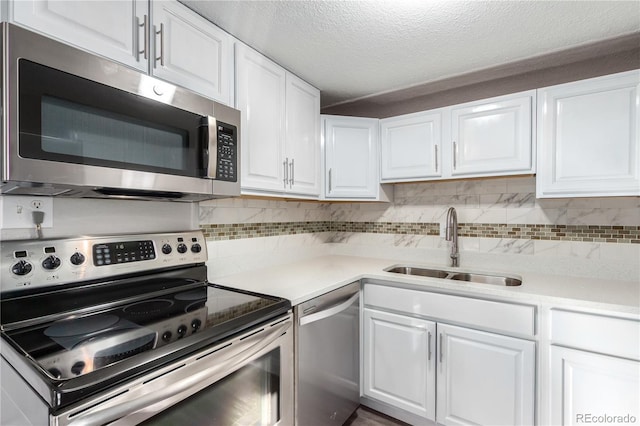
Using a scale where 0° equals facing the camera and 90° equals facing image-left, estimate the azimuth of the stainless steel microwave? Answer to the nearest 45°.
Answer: approximately 315°

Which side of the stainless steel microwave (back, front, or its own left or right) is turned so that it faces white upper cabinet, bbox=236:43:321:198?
left

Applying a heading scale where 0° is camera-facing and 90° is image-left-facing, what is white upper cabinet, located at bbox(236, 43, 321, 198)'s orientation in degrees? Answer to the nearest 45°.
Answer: approximately 315°

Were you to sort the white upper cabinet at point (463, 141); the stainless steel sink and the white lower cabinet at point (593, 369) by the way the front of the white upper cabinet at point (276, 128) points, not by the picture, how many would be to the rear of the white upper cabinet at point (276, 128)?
0

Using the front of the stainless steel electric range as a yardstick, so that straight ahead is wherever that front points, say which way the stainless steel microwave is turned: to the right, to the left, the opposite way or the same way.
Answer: the same way

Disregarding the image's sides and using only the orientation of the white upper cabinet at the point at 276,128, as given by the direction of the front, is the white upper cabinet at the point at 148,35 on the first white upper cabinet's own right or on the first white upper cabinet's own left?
on the first white upper cabinet's own right

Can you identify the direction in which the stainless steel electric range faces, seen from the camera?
facing the viewer and to the right of the viewer

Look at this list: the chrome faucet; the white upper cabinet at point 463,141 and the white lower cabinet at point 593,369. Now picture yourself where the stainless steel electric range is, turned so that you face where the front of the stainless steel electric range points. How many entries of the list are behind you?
0

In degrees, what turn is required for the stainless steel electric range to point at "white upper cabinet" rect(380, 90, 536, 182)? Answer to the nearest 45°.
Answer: approximately 45° to its left

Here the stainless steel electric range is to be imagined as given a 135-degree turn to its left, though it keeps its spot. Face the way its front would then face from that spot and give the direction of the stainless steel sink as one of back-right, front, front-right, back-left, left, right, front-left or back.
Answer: right

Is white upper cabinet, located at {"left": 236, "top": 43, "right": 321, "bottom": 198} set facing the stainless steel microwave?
no

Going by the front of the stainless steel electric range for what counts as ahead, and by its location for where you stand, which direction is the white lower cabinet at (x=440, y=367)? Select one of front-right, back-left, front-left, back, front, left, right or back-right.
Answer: front-left

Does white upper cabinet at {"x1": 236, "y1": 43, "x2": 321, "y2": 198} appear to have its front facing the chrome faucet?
no

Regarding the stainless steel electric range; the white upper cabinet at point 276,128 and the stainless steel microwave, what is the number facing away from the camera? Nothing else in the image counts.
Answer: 0

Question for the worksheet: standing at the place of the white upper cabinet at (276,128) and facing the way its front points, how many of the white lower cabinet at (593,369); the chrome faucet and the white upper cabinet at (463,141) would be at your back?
0

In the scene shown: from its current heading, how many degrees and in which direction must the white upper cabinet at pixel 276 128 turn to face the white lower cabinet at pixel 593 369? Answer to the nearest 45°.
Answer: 0° — it already faces it
